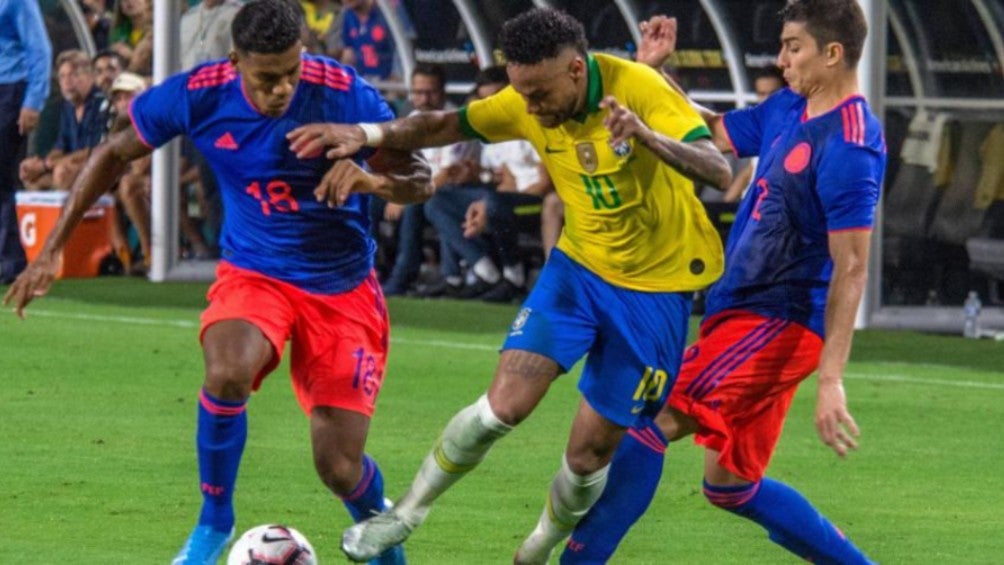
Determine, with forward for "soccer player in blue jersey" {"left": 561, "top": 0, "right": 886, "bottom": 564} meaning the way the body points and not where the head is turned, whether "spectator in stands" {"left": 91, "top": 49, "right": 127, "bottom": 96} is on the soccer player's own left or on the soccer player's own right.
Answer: on the soccer player's own right

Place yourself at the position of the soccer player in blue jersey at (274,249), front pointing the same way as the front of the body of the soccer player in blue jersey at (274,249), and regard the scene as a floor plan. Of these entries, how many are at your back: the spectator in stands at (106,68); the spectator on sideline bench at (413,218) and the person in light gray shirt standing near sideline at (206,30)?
3

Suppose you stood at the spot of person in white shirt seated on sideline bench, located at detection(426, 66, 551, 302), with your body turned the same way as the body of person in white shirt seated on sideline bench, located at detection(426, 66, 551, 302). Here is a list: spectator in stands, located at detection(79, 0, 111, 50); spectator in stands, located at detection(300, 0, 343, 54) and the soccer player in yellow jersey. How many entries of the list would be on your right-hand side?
2

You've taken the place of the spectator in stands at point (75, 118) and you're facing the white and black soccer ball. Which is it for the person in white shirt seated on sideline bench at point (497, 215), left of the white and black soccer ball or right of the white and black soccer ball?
left

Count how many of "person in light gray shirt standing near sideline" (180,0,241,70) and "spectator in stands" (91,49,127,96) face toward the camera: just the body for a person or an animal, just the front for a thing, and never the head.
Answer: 2

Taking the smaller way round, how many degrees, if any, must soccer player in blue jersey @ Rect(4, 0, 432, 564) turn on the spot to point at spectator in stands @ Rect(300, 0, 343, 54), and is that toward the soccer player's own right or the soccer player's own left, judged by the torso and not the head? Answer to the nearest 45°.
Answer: approximately 180°

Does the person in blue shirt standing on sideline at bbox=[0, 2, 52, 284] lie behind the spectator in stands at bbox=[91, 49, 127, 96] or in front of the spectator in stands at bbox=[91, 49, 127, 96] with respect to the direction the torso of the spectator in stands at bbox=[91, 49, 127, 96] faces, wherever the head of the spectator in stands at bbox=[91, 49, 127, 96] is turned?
in front

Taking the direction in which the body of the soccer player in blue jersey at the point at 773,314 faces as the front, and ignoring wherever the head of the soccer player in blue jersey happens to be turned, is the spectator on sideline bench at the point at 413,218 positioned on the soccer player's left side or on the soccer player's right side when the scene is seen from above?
on the soccer player's right side

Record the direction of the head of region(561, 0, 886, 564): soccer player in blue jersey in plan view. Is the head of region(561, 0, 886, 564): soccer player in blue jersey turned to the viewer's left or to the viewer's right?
to the viewer's left

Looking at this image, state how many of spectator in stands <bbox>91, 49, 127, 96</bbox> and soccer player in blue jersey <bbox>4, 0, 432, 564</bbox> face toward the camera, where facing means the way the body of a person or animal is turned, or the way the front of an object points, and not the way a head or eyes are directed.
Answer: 2
